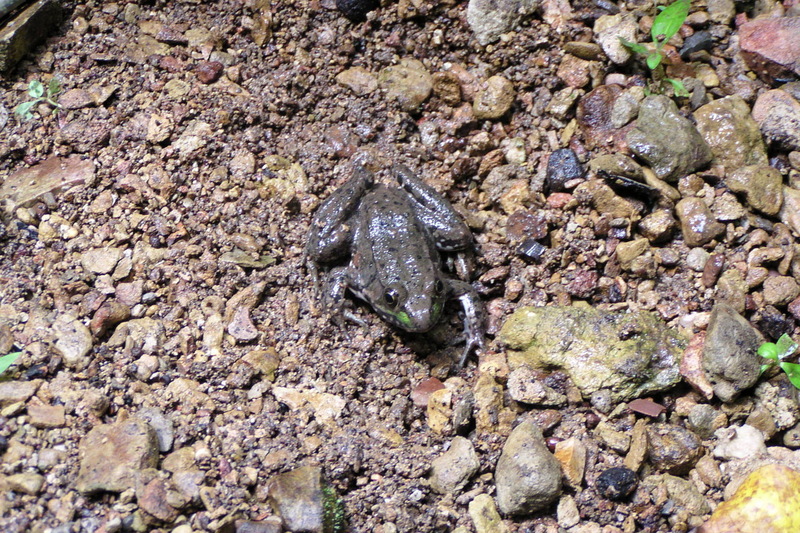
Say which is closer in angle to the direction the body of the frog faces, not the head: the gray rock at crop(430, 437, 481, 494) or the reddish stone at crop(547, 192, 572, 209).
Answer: the gray rock

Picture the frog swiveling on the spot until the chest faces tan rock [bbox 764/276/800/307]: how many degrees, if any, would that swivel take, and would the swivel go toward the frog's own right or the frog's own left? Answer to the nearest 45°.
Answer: approximately 90° to the frog's own left

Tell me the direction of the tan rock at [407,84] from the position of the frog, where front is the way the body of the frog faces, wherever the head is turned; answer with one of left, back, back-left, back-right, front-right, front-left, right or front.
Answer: back

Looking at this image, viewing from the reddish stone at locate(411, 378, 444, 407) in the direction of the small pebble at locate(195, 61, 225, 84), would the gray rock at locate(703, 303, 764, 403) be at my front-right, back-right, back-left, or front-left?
back-right

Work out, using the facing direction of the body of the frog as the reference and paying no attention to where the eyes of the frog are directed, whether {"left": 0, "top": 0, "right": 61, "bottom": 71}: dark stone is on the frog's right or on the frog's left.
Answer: on the frog's right

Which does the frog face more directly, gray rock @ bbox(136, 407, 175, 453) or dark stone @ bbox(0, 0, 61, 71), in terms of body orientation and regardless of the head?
the gray rock

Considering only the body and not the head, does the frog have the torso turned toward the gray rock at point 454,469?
yes

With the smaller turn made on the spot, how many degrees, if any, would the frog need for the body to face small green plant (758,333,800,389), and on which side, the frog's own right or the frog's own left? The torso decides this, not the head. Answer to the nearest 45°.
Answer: approximately 45° to the frog's own left

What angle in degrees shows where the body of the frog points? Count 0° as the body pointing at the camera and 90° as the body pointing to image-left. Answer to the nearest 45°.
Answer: approximately 0°
